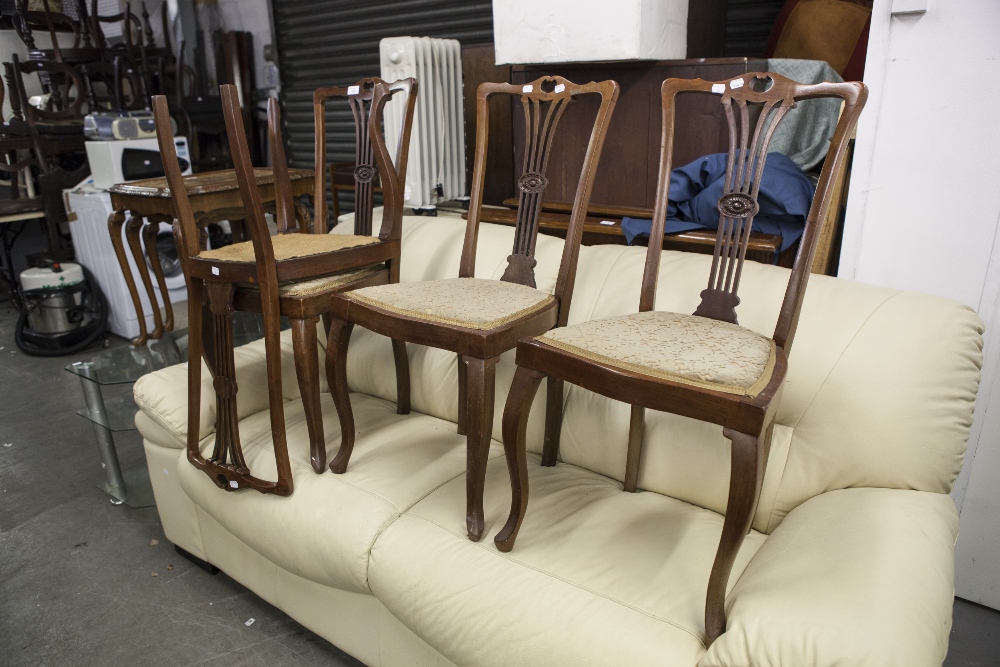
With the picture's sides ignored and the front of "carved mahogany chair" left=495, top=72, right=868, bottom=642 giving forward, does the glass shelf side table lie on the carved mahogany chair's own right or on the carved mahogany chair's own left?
on the carved mahogany chair's own right

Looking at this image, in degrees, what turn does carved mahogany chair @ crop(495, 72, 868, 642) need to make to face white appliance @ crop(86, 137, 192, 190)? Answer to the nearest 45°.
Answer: approximately 90° to its right

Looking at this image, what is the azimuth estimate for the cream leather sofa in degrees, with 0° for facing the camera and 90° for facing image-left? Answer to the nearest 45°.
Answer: approximately 45°

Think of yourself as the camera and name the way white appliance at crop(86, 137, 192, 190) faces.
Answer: facing the viewer and to the right of the viewer

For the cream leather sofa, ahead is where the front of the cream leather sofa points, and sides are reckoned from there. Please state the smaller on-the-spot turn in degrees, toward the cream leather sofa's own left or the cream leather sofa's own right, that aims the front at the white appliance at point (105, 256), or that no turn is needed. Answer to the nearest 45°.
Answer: approximately 90° to the cream leather sofa's own right

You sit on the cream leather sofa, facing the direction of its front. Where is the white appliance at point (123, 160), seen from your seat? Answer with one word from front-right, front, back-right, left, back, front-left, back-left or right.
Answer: right

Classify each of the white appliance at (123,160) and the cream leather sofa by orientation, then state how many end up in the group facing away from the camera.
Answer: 0

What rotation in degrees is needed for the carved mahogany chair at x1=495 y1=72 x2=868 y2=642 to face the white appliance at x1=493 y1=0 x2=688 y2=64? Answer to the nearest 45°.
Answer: approximately 135° to its right

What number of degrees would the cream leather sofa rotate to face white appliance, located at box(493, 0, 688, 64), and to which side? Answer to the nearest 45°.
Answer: approximately 135° to its right
